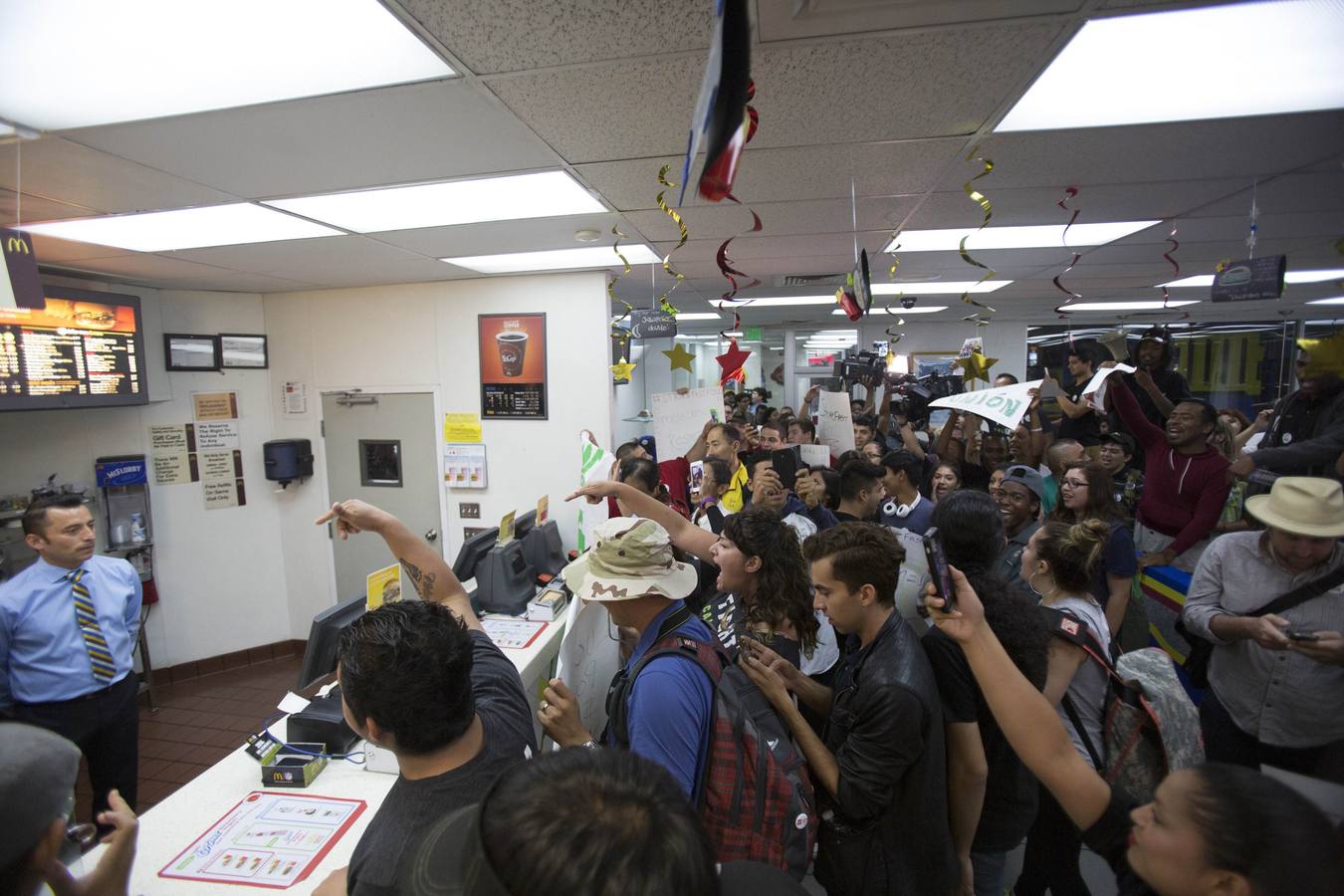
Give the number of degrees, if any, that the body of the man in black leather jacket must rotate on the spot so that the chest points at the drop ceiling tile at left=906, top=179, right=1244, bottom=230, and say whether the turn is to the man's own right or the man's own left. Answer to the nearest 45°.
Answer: approximately 135° to the man's own right

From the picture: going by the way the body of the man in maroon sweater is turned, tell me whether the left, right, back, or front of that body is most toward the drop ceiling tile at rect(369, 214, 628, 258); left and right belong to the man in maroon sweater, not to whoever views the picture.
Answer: front

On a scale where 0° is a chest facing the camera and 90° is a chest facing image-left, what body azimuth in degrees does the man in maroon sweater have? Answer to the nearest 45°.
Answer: approximately 45°

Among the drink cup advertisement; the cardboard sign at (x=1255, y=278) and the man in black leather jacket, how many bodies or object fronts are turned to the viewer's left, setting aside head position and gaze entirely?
1

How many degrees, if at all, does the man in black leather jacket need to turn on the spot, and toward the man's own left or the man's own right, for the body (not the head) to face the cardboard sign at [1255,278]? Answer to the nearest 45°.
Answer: approximately 135° to the man's own right

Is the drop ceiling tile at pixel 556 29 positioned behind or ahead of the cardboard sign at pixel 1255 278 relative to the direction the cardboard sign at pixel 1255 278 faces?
ahead

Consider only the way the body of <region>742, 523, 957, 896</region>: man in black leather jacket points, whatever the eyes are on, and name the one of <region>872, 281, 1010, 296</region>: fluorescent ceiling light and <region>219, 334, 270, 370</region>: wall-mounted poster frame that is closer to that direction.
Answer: the wall-mounted poster frame

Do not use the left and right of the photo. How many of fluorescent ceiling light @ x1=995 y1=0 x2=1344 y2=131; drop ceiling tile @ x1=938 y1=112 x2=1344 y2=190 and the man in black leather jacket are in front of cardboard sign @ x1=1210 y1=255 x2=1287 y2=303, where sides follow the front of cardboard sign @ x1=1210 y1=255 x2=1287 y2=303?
3
